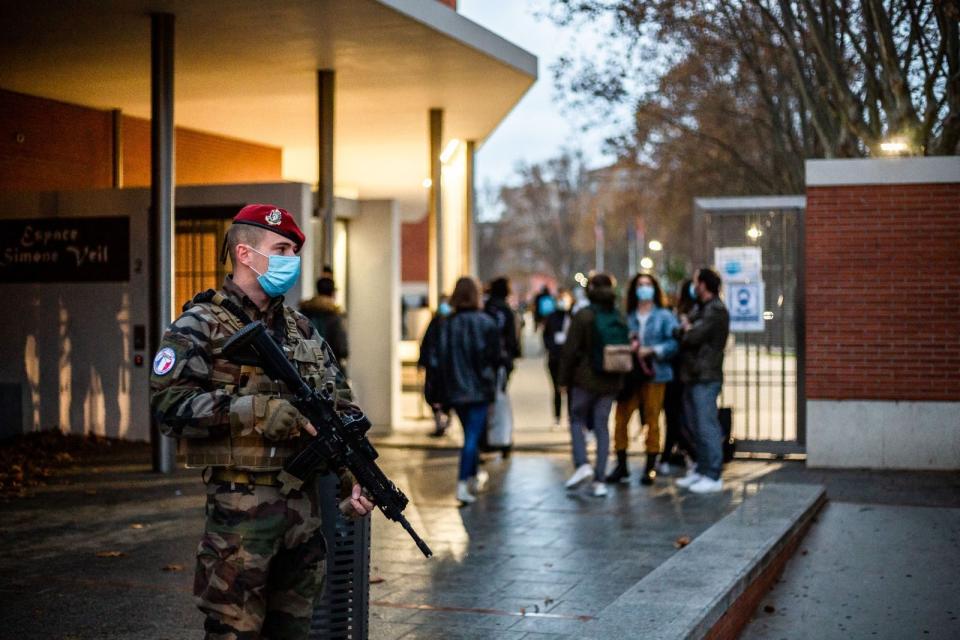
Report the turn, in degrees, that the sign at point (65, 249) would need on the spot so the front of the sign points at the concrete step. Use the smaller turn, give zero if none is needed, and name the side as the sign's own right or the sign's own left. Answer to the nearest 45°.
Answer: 0° — it already faces it

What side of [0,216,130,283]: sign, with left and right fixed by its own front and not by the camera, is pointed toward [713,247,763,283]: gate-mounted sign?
left

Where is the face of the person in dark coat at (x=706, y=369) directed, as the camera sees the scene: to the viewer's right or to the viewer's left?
to the viewer's left

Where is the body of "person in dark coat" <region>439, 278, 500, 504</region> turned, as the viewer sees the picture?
away from the camera

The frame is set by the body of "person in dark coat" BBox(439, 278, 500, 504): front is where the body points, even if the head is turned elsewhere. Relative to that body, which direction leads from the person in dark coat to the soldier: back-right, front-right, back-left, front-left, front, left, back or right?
back

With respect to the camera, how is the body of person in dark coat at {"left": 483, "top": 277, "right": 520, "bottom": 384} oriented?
away from the camera

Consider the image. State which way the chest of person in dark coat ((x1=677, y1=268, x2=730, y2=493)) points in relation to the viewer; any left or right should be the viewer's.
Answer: facing to the left of the viewer

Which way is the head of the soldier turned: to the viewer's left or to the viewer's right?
to the viewer's right

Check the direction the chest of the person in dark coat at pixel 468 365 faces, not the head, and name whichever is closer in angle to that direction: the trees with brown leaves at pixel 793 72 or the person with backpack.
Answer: the trees with brown leaves

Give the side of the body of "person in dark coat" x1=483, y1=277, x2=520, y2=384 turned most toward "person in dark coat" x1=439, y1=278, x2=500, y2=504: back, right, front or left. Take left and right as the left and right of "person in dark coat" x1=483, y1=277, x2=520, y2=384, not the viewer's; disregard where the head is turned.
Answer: back

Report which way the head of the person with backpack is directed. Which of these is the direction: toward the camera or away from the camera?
away from the camera

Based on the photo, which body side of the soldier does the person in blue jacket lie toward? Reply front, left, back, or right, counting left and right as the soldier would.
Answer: left
